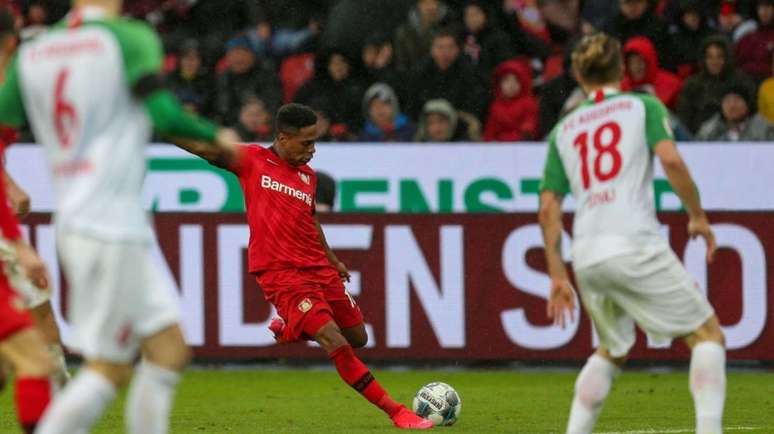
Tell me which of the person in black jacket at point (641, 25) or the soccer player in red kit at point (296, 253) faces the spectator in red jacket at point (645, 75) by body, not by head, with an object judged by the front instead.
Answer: the person in black jacket

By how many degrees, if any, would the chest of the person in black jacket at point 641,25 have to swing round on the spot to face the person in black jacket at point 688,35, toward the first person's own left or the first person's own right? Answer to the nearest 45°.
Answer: approximately 135° to the first person's own left

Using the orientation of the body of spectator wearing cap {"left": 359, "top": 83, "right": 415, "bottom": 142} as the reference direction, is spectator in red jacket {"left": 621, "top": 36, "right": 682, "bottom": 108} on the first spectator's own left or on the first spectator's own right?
on the first spectator's own left

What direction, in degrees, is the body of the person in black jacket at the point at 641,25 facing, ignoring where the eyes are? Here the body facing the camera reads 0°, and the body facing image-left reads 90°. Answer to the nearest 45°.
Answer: approximately 0°

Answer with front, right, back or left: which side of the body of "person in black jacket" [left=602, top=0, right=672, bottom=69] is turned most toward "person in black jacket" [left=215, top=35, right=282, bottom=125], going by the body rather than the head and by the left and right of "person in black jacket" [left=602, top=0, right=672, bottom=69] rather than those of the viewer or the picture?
right

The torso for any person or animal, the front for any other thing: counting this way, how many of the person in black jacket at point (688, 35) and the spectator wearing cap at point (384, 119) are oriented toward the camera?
2

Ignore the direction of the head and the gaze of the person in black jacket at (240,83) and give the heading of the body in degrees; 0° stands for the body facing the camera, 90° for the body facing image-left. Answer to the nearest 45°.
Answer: approximately 0°

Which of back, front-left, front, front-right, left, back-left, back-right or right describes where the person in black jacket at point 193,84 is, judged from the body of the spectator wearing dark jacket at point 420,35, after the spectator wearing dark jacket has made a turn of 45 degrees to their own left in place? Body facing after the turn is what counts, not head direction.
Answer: back-right
